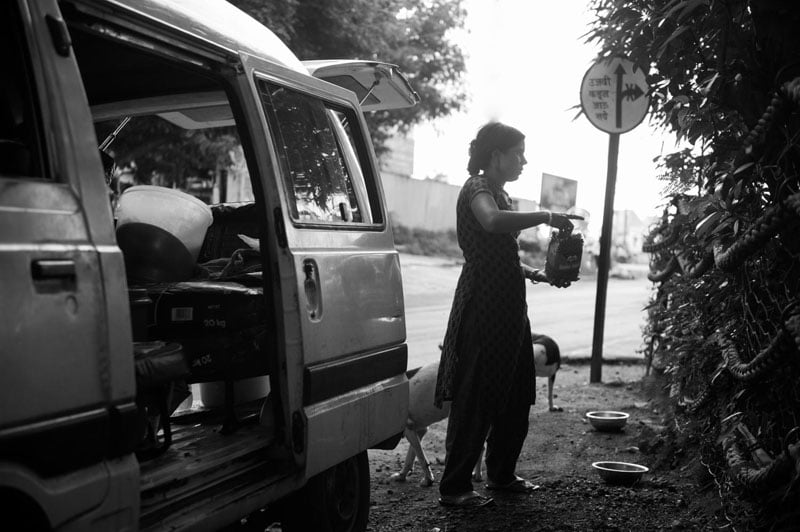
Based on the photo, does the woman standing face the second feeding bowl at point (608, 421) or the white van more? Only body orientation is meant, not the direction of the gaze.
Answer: the second feeding bowl

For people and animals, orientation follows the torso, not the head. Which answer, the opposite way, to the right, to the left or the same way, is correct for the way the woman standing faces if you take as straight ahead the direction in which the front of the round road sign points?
to the left

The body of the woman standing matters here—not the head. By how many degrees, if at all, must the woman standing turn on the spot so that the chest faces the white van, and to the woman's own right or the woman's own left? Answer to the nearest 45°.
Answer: approximately 135° to the woman's own right

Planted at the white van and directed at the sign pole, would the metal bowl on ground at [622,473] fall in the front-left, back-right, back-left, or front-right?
front-right

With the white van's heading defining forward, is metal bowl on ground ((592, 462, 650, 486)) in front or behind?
behind

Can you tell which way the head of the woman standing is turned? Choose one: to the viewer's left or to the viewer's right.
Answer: to the viewer's right

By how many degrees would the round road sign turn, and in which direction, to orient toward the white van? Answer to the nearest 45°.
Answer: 0° — it already faces it

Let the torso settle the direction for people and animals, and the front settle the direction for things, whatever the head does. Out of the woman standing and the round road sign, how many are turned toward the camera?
1

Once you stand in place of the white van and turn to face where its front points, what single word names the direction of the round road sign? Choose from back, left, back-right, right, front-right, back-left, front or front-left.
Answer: back

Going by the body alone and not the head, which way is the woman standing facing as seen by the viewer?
to the viewer's right

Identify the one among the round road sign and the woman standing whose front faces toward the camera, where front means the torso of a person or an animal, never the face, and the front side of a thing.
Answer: the round road sign

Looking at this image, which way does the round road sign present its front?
toward the camera

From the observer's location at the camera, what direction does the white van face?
facing the viewer and to the left of the viewer
